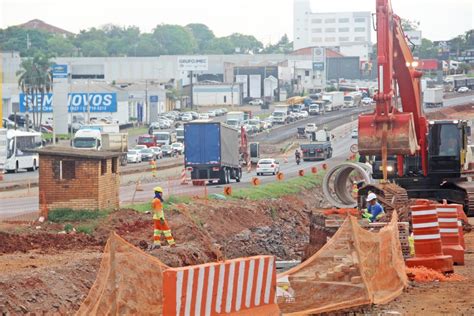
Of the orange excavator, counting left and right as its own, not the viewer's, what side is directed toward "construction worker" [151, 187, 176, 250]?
front

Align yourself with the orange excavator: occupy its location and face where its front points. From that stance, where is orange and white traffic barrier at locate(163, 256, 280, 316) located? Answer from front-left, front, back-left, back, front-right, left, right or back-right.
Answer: front-left

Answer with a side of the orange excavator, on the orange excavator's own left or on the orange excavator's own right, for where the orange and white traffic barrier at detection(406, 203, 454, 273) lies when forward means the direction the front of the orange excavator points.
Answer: on the orange excavator's own left

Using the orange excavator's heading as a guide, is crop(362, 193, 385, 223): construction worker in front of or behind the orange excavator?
in front

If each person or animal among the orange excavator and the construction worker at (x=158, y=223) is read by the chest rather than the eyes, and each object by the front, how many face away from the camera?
0

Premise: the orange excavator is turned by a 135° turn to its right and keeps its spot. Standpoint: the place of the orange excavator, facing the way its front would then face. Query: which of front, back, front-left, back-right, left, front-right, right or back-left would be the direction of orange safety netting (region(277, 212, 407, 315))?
back

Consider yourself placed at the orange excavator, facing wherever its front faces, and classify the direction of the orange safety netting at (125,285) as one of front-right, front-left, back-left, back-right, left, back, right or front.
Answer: front-left
